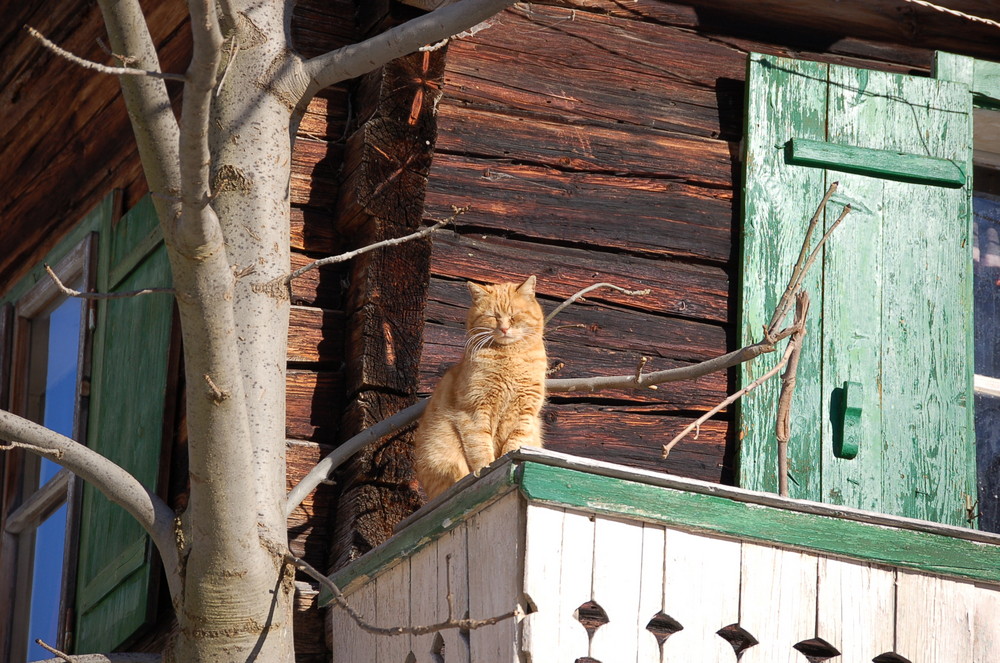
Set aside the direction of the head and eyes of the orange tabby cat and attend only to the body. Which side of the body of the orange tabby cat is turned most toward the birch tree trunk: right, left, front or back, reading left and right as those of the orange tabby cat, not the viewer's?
right

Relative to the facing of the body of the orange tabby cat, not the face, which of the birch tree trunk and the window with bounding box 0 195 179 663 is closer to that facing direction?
the birch tree trunk

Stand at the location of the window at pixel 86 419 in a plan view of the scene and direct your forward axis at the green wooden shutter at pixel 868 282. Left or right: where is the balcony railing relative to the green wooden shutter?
right

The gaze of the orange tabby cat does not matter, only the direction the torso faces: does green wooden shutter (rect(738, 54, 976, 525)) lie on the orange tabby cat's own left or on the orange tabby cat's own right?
on the orange tabby cat's own left

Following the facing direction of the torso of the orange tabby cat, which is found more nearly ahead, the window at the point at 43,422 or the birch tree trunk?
the birch tree trunk

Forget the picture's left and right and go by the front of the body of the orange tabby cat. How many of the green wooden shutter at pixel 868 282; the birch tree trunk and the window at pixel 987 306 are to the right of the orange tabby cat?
1

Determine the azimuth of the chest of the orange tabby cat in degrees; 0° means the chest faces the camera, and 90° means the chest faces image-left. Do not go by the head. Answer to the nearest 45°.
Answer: approximately 315°

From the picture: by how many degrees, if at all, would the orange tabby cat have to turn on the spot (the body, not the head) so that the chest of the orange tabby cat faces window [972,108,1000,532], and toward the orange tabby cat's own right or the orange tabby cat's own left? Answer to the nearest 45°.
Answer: approximately 90° to the orange tabby cat's own left

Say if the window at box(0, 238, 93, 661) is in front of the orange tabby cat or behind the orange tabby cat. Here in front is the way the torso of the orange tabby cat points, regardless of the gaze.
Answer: behind
